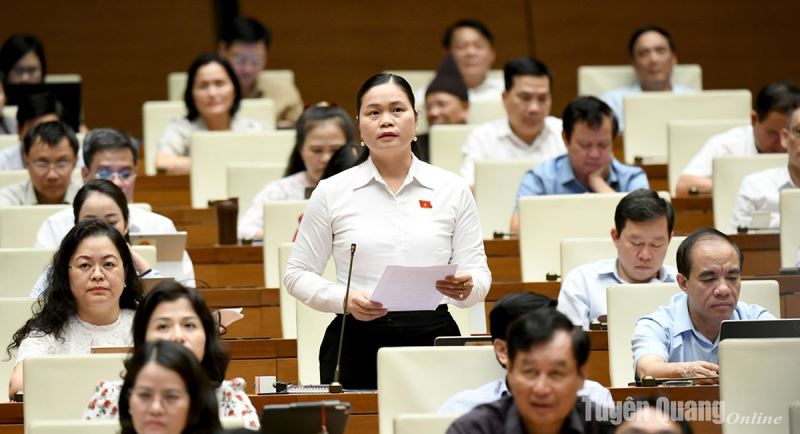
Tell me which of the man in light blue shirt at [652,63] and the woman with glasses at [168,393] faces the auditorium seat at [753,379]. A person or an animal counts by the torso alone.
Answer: the man in light blue shirt

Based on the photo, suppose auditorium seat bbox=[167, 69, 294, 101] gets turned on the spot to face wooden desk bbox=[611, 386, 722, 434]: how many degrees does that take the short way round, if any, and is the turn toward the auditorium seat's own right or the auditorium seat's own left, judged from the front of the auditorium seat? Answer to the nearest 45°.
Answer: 0° — it already faces it

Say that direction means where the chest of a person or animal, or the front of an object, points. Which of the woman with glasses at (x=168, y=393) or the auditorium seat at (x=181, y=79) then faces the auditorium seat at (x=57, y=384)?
the auditorium seat at (x=181, y=79)

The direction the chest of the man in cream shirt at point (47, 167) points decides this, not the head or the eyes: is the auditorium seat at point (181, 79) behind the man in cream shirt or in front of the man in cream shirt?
behind

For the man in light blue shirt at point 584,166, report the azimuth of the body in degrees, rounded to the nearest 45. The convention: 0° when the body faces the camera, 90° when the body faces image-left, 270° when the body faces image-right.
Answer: approximately 0°

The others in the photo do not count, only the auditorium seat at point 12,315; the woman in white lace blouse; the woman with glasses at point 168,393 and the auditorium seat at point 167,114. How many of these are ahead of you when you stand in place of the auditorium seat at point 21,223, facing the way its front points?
3

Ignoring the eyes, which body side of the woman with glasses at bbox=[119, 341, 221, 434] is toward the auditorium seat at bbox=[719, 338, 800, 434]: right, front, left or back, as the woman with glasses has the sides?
left
